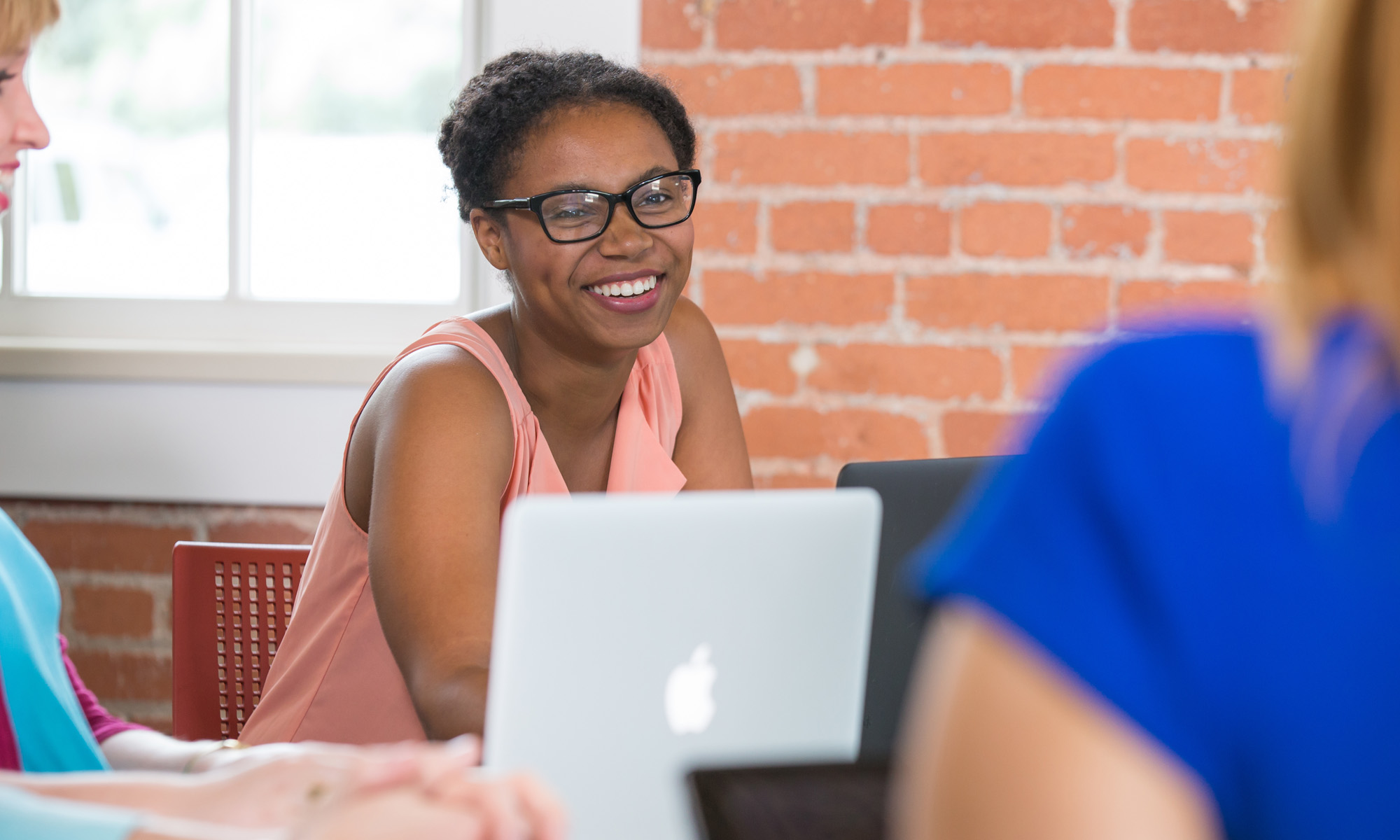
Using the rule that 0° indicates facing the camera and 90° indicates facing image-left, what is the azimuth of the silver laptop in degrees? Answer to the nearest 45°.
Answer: approximately 180°

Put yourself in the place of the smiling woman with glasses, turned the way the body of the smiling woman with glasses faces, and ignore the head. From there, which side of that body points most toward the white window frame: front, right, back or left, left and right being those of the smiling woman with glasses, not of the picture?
back

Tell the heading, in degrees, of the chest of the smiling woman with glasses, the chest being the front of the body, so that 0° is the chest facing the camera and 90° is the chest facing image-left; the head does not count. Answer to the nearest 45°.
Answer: approximately 315°

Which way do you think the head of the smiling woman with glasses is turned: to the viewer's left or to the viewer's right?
to the viewer's right
